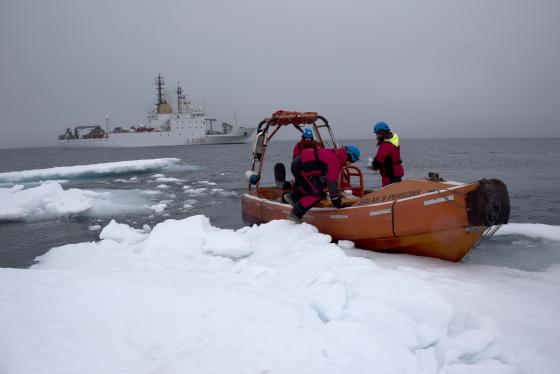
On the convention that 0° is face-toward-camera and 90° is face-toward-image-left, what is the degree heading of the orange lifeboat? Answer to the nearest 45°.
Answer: approximately 315°

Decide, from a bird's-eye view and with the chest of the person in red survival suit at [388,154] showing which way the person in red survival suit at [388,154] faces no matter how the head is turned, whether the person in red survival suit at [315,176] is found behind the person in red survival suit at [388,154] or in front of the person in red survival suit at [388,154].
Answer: in front

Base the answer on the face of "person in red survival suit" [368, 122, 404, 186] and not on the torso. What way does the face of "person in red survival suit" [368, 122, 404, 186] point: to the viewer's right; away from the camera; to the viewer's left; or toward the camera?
to the viewer's left

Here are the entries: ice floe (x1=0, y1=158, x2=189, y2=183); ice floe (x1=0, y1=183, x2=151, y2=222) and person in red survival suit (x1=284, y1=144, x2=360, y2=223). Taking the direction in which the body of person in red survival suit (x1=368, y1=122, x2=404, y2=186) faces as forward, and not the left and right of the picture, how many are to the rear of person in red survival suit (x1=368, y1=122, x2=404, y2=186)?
0

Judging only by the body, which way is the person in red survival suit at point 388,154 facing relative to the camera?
to the viewer's left

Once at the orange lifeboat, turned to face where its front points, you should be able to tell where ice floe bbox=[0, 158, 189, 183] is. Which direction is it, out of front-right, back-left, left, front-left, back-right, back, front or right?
back

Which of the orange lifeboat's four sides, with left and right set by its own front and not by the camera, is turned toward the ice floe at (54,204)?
back
